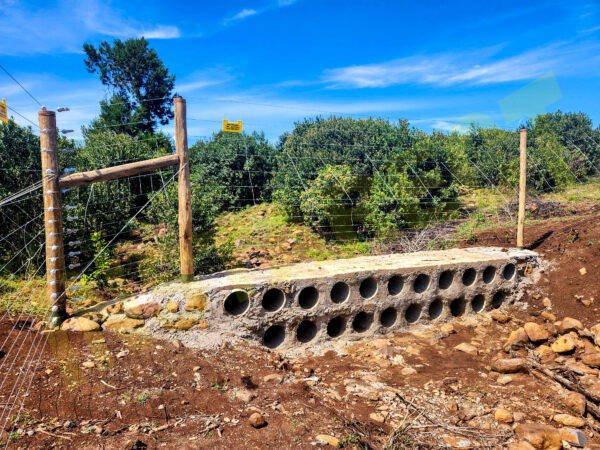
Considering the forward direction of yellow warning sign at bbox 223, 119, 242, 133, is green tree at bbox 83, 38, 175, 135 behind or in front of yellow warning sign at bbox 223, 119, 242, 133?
behind

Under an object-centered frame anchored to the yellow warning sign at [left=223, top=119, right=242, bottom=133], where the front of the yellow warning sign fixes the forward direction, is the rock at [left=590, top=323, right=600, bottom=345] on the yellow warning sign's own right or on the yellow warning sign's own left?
on the yellow warning sign's own left

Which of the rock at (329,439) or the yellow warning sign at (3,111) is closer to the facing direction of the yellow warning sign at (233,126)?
the rock

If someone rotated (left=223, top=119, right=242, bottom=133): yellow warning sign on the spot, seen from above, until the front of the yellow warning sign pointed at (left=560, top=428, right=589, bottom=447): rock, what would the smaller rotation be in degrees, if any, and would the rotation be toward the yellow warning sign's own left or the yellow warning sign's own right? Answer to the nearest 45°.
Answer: approximately 45° to the yellow warning sign's own left

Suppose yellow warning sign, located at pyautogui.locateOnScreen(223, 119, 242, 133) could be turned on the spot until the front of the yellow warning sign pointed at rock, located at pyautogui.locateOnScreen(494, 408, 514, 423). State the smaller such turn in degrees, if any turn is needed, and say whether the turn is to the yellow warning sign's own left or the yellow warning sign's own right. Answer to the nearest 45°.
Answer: approximately 45° to the yellow warning sign's own left

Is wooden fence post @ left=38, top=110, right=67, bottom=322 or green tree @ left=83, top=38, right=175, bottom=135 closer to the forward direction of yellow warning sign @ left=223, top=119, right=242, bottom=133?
the wooden fence post

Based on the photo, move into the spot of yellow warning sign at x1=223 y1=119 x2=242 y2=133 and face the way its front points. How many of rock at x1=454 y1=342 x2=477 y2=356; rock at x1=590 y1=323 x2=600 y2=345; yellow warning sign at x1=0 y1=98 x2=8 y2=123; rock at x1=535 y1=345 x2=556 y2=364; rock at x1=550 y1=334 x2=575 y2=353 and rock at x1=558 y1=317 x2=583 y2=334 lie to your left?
5

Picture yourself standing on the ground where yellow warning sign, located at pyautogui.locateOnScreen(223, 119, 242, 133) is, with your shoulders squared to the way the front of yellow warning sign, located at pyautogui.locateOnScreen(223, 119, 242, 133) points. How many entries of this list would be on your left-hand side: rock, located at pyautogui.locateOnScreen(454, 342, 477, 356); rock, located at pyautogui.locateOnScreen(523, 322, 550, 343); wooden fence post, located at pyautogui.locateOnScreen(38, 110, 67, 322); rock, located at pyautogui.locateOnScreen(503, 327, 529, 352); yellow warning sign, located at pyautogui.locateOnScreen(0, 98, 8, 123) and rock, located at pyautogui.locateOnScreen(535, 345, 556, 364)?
4

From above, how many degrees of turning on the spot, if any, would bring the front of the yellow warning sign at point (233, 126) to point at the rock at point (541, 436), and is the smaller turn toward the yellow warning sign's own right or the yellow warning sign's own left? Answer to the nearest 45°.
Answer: approximately 45° to the yellow warning sign's own left
